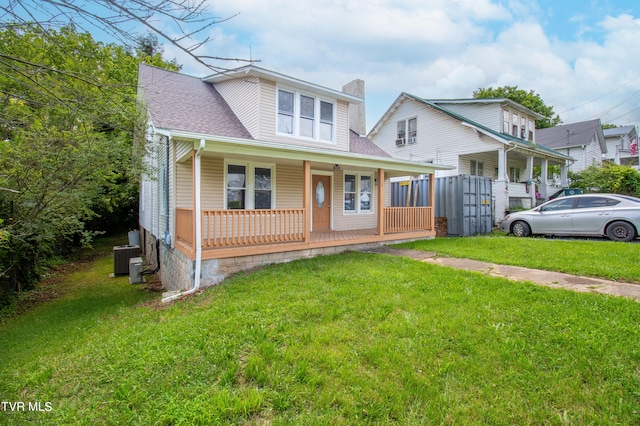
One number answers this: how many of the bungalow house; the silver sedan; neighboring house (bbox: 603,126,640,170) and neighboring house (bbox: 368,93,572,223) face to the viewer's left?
1

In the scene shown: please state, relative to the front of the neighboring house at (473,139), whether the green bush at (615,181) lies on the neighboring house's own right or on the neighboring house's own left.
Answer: on the neighboring house's own left

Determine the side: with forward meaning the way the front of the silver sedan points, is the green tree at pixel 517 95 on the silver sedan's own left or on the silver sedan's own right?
on the silver sedan's own right

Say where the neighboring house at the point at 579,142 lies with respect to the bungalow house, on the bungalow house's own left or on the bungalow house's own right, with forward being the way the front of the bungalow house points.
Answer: on the bungalow house's own left

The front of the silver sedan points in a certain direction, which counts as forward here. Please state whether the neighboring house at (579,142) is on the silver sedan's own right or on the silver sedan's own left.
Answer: on the silver sedan's own right

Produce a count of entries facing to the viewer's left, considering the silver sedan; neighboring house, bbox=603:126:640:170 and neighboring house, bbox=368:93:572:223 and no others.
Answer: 1

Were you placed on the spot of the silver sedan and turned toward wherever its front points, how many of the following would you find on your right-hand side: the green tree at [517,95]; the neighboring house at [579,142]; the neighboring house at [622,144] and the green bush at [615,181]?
4

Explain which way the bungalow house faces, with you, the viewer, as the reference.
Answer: facing the viewer and to the right of the viewer

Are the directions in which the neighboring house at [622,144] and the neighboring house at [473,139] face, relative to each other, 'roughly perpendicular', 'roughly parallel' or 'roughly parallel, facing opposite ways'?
roughly parallel

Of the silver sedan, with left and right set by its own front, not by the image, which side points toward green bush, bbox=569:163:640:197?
right

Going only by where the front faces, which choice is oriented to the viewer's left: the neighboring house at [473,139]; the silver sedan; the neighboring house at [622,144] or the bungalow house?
the silver sedan

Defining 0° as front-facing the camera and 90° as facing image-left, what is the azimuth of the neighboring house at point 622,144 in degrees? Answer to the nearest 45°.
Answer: approximately 315°

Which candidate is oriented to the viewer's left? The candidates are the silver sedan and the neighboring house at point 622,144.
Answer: the silver sedan

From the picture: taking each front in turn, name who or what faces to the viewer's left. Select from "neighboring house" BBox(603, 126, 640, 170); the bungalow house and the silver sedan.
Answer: the silver sedan

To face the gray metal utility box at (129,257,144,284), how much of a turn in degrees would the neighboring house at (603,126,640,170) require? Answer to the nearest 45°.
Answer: approximately 45° to its right

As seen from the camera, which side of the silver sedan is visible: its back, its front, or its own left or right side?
left
